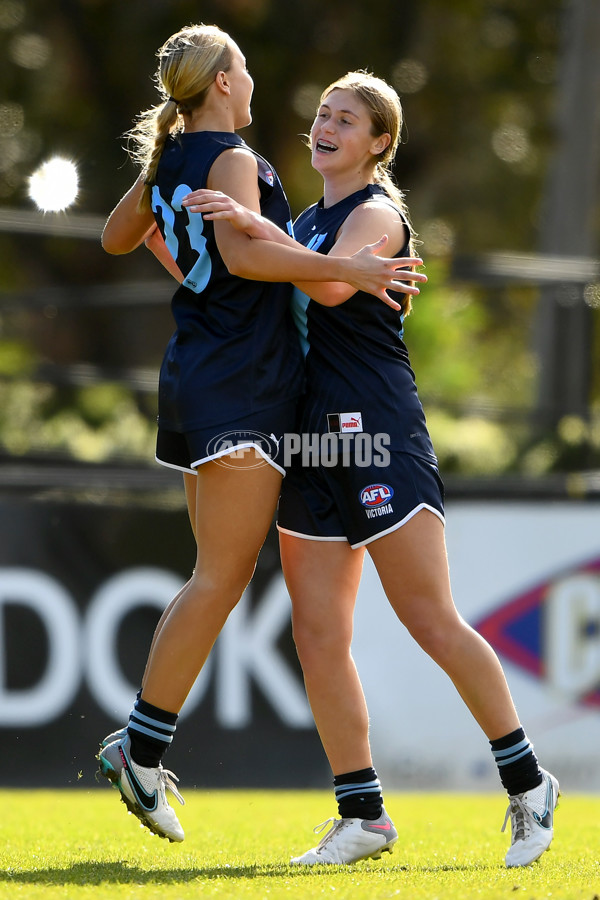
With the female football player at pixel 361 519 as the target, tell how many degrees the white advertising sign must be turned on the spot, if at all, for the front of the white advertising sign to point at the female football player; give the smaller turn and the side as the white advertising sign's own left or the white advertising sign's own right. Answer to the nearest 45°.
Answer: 0° — it already faces them

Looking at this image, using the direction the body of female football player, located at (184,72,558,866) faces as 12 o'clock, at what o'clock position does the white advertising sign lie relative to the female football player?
The white advertising sign is roughly at 5 o'clock from the female football player.

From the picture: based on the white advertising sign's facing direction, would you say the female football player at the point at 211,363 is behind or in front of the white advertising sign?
in front

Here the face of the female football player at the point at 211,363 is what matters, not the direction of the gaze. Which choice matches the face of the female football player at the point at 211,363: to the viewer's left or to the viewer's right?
to the viewer's right

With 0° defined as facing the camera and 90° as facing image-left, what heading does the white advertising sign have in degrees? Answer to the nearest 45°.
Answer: approximately 0°

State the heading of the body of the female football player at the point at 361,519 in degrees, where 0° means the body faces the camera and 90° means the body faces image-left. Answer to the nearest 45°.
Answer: approximately 45°

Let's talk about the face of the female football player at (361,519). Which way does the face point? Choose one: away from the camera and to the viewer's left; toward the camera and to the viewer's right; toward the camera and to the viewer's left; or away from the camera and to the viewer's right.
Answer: toward the camera and to the viewer's left

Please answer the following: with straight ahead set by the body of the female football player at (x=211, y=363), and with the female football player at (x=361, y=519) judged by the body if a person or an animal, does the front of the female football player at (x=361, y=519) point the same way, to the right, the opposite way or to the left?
the opposite way

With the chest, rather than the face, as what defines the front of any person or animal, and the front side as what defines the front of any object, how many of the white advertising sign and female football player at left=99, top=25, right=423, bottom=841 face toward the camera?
1

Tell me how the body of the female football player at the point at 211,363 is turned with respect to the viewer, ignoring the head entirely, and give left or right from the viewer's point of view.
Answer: facing away from the viewer and to the right of the viewer

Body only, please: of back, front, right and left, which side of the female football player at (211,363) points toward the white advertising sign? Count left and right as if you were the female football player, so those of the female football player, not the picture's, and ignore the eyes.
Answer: front
